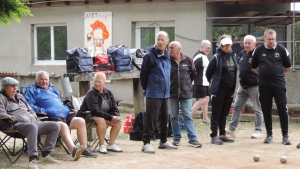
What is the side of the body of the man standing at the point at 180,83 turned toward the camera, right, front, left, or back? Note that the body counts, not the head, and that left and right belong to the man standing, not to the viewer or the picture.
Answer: front

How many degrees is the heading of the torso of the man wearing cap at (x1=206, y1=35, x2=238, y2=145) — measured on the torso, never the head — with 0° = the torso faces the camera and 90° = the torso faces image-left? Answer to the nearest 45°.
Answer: approximately 315°

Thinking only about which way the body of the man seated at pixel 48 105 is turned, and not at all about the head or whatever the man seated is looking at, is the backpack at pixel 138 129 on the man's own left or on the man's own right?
on the man's own left

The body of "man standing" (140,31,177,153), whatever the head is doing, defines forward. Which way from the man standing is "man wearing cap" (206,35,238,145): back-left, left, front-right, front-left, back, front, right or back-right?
left

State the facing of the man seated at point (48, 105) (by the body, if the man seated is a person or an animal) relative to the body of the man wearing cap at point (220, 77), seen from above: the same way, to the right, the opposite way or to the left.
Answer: the same way

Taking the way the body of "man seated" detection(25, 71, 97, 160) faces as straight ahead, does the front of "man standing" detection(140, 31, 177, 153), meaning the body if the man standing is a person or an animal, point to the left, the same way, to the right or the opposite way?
the same way

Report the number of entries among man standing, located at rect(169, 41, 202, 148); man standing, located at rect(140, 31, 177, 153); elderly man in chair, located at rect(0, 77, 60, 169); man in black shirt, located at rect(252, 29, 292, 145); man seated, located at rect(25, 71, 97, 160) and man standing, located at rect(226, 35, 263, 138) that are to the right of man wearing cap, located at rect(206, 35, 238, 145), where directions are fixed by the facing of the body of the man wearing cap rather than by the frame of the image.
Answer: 4

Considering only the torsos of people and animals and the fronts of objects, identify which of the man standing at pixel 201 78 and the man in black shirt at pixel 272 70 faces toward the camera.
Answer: the man in black shirt

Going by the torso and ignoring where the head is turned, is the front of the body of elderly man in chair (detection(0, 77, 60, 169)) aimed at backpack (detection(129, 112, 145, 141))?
no

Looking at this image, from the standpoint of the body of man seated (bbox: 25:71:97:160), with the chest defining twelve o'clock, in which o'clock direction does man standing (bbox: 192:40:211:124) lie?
The man standing is roughly at 9 o'clock from the man seated.

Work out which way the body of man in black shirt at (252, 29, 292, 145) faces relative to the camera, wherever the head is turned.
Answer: toward the camera

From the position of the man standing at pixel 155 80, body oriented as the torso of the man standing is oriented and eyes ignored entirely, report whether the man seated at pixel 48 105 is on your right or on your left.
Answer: on your right

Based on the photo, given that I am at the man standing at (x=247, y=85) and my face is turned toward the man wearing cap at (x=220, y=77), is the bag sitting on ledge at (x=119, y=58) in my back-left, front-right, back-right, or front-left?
front-right
